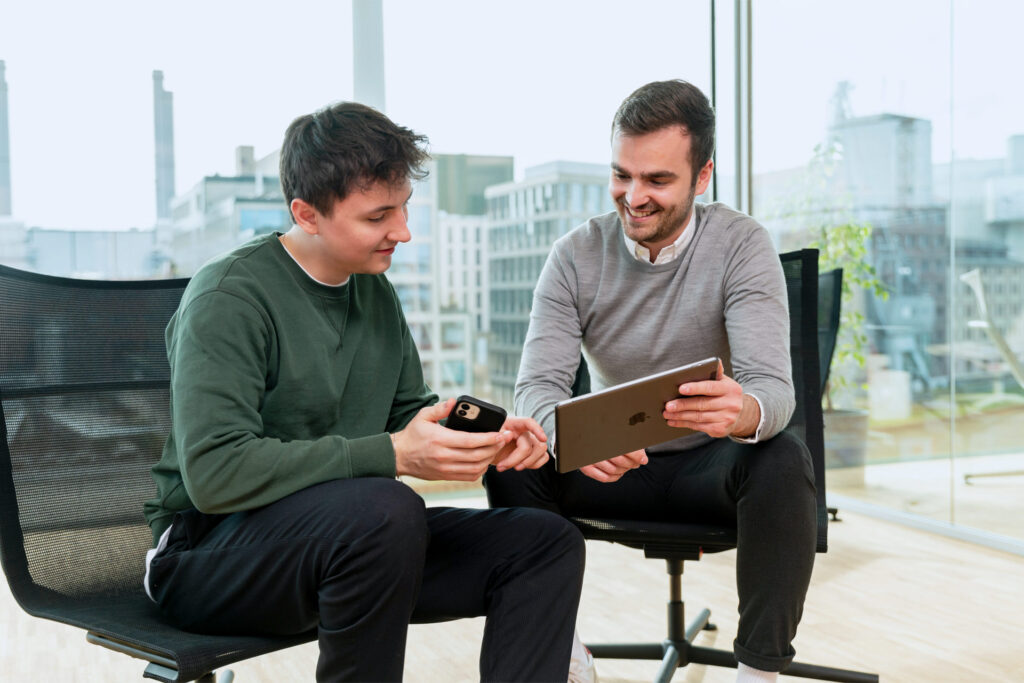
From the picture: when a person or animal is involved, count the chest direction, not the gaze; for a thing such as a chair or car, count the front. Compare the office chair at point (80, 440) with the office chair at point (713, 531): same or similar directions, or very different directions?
very different directions

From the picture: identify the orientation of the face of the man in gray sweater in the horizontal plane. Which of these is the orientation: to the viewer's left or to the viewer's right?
to the viewer's left

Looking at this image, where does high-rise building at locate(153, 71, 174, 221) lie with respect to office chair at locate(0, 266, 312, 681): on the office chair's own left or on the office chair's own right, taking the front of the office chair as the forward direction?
on the office chair's own left

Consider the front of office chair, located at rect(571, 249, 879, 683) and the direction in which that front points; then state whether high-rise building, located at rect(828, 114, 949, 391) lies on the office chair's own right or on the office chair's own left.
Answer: on the office chair's own right

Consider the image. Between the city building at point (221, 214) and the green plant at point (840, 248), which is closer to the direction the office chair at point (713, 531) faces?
the city building

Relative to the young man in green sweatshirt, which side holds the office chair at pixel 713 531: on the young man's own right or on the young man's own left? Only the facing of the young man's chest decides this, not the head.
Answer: on the young man's own left

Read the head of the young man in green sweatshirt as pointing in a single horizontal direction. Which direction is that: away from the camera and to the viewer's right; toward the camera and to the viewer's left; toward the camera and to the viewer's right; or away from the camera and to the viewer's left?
toward the camera and to the viewer's right

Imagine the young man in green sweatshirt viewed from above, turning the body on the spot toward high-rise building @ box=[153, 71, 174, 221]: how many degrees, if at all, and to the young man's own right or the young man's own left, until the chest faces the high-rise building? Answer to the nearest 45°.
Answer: approximately 135° to the young man's own left

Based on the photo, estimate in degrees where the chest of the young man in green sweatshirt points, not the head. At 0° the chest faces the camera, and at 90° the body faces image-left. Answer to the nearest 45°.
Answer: approximately 315°

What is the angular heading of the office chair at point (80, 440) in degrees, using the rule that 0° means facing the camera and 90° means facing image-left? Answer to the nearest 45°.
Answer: approximately 315°

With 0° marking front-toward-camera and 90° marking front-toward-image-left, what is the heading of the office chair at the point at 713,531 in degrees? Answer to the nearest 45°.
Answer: approximately 90°
